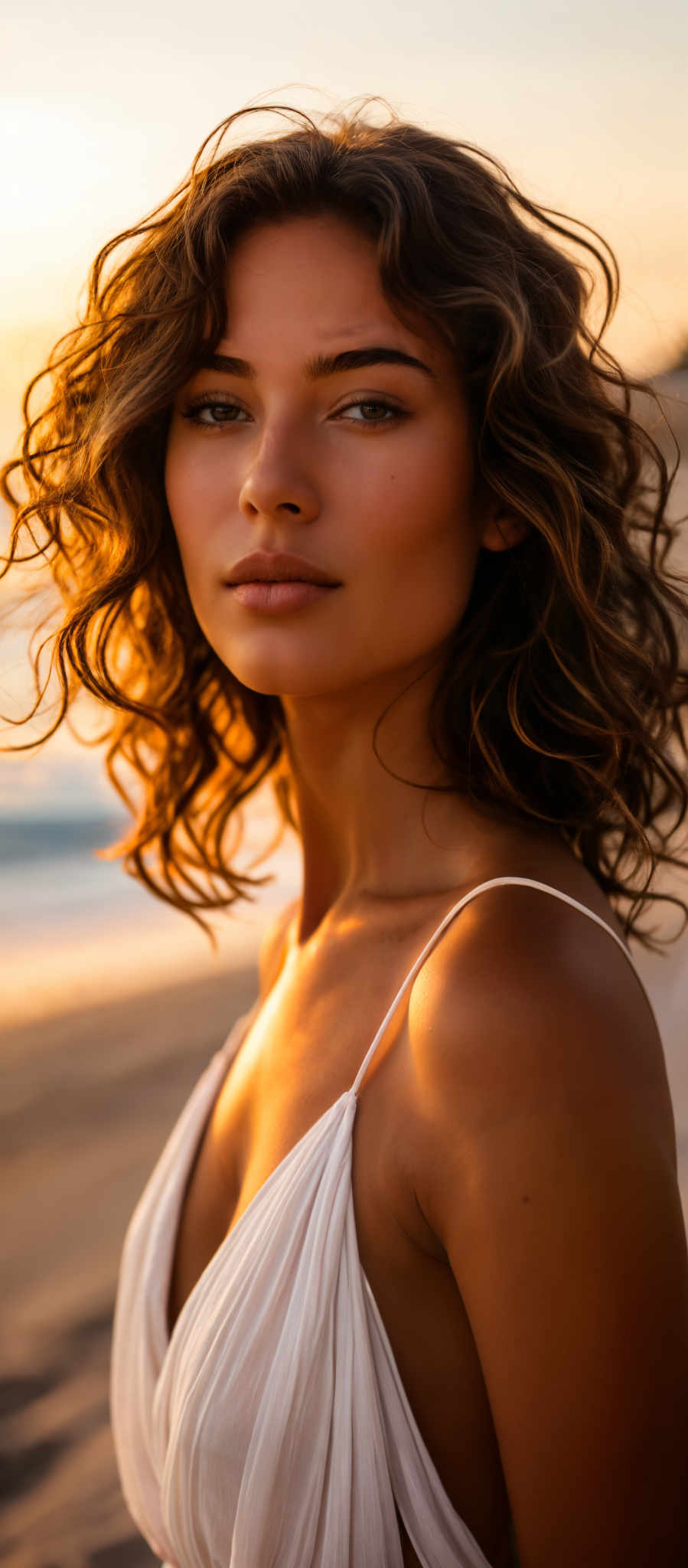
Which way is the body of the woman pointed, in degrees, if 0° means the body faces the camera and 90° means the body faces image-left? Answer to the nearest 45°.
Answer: approximately 45°
